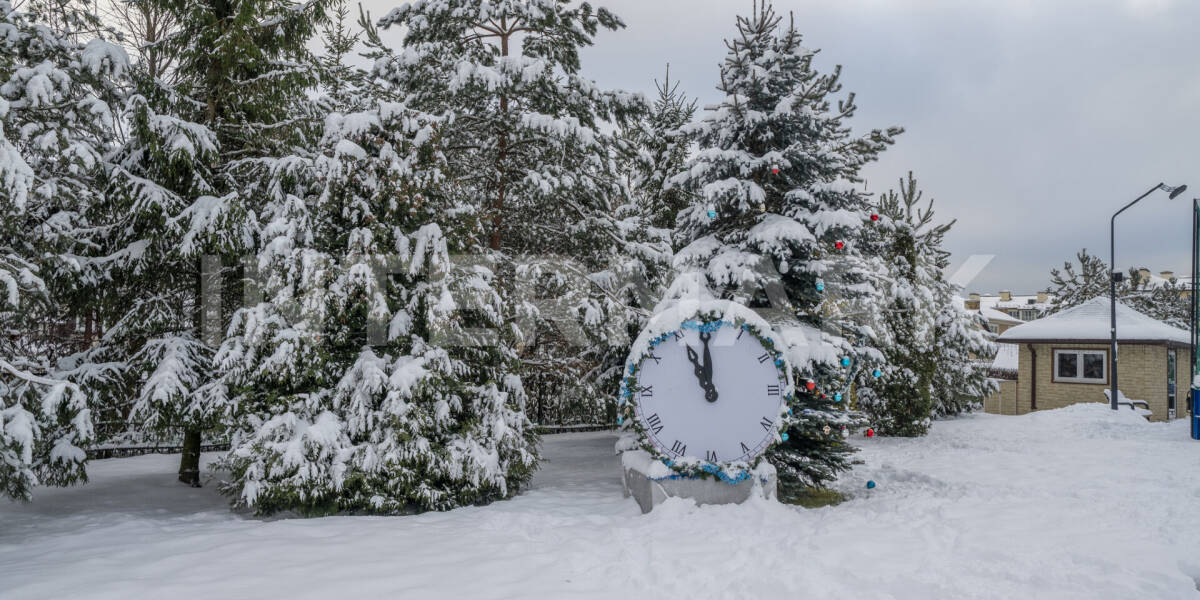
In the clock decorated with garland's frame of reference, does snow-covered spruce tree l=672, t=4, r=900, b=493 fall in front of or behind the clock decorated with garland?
behind

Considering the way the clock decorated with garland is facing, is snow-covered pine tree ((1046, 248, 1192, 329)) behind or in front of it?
behind

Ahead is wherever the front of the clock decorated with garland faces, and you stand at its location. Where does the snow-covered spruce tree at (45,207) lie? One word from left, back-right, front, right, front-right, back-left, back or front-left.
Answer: right

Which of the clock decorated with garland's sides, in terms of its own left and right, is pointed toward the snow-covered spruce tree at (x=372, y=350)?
right

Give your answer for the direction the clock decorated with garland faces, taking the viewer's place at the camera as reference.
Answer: facing the viewer

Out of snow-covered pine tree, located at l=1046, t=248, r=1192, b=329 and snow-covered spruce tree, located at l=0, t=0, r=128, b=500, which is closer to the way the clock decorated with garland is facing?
the snow-covered spruce tree

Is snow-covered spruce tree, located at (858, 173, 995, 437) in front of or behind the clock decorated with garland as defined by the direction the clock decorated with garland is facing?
behind
